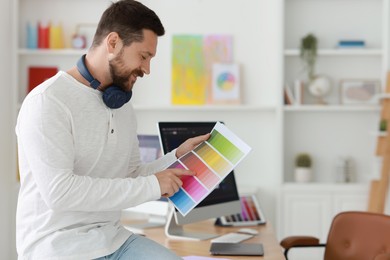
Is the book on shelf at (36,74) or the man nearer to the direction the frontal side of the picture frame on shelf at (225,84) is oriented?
the man

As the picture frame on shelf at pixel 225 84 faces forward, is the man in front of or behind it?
in front

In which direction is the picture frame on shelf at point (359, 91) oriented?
toward the camera

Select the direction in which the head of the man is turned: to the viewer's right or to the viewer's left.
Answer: to the viewer's right

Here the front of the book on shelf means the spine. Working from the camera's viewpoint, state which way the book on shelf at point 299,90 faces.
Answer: facing the viewer

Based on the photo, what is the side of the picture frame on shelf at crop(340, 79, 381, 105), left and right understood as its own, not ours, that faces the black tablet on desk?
front

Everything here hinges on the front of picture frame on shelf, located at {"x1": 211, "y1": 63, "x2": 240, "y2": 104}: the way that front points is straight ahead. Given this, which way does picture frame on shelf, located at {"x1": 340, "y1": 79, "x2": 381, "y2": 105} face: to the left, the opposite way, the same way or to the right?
the same way

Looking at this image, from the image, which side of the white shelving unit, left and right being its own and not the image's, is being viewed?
front

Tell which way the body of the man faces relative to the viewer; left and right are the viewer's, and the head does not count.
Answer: facing the viewer and to the right of the viewer

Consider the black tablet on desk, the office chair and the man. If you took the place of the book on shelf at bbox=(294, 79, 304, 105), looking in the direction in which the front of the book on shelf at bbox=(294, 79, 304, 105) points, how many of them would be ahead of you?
3
